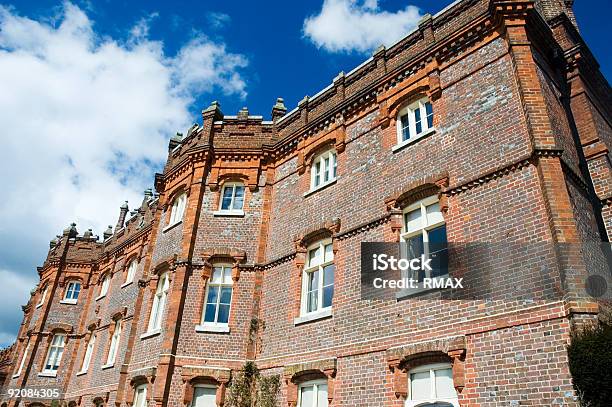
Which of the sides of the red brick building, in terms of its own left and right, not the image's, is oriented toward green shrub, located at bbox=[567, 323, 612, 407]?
left

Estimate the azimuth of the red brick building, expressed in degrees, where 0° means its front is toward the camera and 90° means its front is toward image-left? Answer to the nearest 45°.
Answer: approximately 45°
